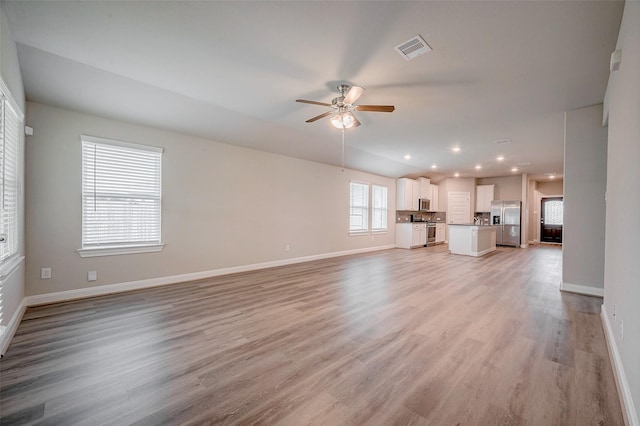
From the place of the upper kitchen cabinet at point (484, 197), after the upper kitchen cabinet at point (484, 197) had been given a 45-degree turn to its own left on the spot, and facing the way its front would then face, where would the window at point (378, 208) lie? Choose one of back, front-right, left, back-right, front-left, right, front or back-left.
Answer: right

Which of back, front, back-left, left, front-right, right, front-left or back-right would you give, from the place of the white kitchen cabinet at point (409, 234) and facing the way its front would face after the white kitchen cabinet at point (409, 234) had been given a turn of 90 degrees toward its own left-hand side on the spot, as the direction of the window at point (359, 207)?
back

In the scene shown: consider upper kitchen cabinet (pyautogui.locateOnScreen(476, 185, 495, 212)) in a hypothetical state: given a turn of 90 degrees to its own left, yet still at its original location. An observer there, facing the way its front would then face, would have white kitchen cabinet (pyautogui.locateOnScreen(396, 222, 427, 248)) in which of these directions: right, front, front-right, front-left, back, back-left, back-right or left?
back-right

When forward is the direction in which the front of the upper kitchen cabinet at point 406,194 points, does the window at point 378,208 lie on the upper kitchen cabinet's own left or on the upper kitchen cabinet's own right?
on the upper kitchen cabinet's own right

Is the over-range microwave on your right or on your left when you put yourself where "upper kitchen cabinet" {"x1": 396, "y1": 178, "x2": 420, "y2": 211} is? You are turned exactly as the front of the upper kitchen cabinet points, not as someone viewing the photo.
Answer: on your left

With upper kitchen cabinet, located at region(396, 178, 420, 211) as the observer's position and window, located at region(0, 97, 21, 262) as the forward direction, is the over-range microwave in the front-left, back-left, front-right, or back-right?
back-left

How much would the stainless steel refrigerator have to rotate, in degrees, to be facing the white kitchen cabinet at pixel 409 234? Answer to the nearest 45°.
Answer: approximately 45° to its right

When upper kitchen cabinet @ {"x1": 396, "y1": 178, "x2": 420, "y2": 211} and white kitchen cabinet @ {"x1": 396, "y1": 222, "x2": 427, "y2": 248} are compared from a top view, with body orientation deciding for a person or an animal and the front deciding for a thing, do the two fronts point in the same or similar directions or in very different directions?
same or similar directions

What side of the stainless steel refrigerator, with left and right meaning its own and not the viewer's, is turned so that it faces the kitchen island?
front

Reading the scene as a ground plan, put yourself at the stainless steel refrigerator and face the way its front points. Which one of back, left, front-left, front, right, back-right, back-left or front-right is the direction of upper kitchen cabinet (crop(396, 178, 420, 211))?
front-right

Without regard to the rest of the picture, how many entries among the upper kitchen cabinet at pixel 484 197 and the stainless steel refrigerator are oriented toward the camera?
2

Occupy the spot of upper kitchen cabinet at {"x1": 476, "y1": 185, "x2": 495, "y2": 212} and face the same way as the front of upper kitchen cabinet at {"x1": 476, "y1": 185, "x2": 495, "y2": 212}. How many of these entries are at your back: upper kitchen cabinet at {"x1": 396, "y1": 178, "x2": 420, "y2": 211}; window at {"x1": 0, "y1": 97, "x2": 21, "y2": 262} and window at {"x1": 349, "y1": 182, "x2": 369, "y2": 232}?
0

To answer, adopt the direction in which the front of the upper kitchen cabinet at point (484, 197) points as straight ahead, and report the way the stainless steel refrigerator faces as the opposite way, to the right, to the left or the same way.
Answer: the same way

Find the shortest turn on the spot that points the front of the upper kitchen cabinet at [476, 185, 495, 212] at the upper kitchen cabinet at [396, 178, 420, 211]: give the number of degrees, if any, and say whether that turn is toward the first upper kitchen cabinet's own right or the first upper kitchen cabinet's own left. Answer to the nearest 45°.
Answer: approximately 45° to the first upper kitchen cabinet's own right

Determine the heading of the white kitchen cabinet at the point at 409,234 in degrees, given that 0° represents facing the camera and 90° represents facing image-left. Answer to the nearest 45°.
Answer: approximately 315°

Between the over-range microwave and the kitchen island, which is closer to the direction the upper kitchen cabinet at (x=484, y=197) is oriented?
the kitchen island

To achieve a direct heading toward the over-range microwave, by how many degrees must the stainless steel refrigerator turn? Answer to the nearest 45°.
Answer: approximately 45° to its right

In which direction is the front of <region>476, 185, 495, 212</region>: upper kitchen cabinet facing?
toward the camera

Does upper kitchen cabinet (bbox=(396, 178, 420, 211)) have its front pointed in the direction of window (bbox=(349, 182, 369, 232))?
no

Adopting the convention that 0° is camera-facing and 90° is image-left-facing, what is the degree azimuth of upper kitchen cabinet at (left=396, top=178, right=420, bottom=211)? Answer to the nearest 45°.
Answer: approximately 315°

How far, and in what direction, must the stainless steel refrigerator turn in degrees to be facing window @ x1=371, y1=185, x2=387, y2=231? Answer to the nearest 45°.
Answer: approximately 45° to its right
